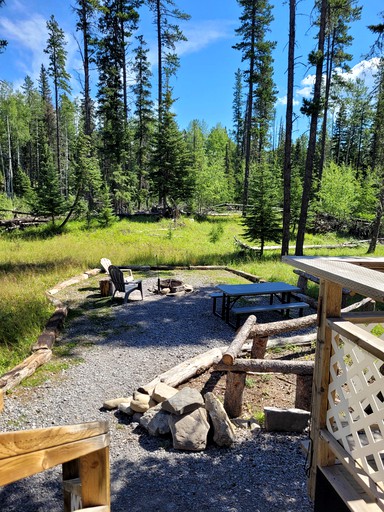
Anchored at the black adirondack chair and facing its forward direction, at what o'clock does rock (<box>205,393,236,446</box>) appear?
The rock is roughly at 1 o'clock from the black adirondack chair.

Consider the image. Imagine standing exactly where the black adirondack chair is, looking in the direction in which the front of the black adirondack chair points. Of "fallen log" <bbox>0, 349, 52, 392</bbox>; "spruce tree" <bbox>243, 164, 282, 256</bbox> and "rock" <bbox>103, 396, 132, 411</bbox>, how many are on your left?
1

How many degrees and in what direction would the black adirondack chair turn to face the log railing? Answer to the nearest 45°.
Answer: approximately 45° to its right

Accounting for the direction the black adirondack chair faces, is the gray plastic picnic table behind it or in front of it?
in front

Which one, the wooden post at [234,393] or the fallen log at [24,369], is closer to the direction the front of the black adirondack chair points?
the wooden post

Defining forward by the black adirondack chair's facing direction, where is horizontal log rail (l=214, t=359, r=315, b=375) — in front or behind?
in front

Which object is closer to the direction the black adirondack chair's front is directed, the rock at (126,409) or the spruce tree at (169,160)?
the rock

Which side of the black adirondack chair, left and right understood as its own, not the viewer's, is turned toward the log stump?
back
